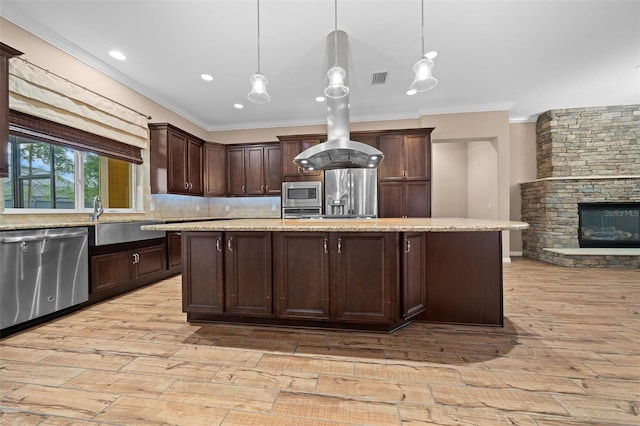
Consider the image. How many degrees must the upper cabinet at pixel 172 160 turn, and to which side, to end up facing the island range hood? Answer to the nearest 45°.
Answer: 0° — it already faces it

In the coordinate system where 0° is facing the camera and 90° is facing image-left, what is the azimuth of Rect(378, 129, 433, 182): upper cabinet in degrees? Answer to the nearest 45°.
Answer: approximately 0°

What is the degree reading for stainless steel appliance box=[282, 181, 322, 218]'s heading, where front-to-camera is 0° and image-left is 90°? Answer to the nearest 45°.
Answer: approximately 0°

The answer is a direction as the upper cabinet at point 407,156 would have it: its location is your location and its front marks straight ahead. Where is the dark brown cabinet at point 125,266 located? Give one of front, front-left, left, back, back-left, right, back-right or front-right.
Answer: front-right

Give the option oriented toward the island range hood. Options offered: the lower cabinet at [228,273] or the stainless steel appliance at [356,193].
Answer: the stainless steel appliance

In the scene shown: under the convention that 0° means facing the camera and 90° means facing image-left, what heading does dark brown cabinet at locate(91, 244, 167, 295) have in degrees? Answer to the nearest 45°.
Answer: approximately 315°

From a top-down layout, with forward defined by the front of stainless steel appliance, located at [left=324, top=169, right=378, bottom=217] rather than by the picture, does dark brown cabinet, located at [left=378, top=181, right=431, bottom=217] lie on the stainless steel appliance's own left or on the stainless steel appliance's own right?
on the stainless steel appliance's own left

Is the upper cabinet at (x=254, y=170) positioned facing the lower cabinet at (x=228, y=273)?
yes

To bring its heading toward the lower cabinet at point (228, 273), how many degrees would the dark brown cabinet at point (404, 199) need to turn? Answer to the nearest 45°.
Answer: approximately 45° to its right

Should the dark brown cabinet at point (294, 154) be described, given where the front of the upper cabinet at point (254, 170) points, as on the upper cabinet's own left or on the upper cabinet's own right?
on the upper cabinet's own left
